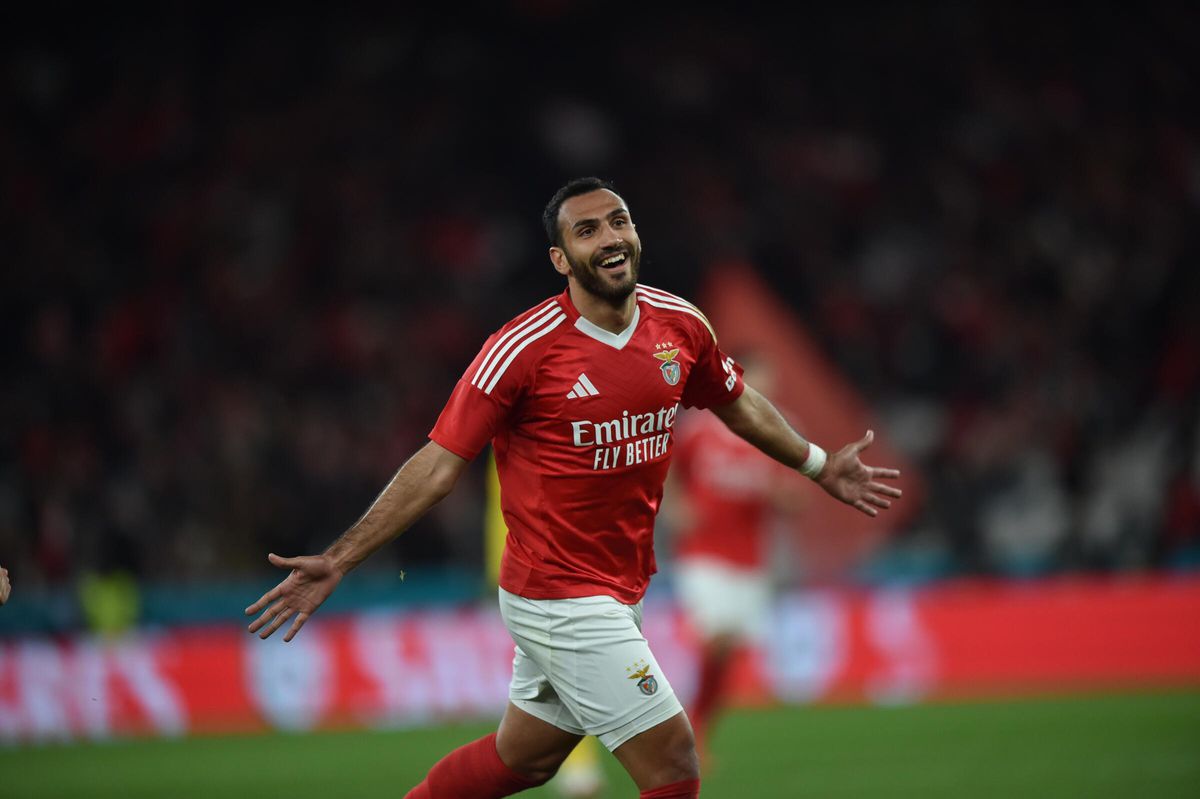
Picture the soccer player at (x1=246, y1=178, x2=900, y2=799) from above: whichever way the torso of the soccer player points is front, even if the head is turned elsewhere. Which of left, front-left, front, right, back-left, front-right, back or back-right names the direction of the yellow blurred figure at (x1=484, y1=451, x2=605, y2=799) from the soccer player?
back-left

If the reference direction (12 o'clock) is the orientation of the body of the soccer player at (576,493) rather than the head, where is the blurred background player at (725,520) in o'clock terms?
The blurred background player is roughly at 8 o'clock from the soccer player.
